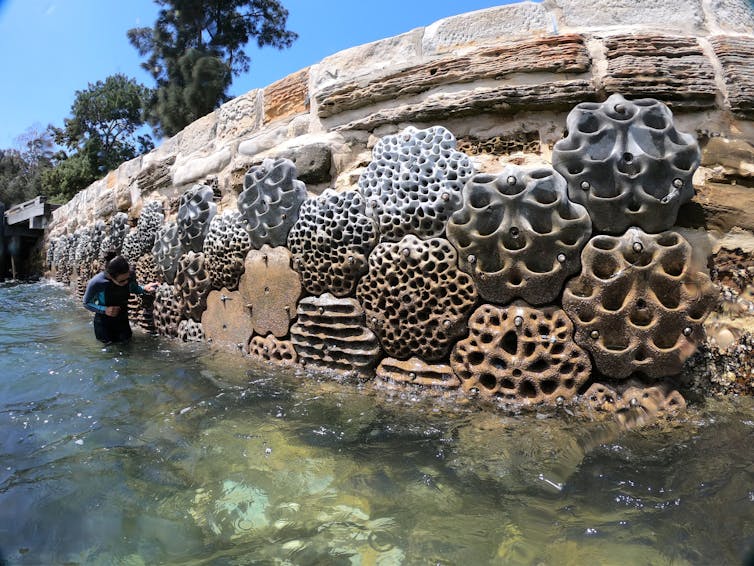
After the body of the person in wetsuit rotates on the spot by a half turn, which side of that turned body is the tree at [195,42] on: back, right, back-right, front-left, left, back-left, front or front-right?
front-right

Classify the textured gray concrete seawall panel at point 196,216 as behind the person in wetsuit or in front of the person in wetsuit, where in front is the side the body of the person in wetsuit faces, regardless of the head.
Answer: in front

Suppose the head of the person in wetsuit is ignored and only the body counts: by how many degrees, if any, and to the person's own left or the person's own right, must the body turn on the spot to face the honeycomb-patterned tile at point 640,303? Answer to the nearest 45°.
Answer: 0° — they already face it

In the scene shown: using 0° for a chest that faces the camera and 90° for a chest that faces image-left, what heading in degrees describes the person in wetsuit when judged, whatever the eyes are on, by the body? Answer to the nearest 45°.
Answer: approximately 315°

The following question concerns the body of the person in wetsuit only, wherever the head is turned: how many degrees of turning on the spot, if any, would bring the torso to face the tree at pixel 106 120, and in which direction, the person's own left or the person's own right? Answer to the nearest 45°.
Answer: approximately 135° to the person's own left

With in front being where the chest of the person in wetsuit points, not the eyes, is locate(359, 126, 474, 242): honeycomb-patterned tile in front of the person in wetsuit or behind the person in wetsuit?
in front

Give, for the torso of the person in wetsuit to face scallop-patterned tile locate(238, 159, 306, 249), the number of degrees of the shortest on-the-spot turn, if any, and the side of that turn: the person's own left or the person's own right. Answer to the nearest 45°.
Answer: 0° — they already face it
